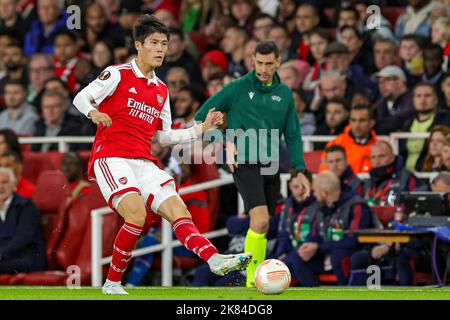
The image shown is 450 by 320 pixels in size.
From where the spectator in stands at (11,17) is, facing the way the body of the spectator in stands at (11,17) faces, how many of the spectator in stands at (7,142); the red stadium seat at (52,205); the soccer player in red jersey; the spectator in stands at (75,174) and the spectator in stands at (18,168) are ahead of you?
5

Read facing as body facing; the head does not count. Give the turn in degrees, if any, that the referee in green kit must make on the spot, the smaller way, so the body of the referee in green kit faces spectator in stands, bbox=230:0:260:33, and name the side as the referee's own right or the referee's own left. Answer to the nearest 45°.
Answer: approximately 180°

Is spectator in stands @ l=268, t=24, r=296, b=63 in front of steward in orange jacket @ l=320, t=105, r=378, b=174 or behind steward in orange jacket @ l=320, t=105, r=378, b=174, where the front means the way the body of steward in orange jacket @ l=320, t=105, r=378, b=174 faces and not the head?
behind

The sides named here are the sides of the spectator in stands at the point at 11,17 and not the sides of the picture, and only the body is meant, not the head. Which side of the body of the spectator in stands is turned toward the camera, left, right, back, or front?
front

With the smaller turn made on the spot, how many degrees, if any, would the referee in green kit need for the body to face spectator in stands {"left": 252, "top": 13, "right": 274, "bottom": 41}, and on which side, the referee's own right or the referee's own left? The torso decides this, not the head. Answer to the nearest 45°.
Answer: approximately 180°

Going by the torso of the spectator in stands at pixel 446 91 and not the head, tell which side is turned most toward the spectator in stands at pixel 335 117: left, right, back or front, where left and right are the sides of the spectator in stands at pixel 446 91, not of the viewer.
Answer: right

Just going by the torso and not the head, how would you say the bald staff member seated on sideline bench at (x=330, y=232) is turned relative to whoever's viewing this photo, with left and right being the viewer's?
facing the viewer and to the left of the viewer

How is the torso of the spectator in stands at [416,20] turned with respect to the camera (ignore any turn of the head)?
toward the camera

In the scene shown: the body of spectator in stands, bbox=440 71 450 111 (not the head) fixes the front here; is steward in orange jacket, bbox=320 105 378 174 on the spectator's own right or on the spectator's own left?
on the spectator's own right

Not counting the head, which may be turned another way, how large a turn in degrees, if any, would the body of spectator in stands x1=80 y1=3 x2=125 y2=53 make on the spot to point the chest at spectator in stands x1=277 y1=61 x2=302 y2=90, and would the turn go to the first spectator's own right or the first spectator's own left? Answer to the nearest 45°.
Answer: approximately 45° to the first spectator's own left

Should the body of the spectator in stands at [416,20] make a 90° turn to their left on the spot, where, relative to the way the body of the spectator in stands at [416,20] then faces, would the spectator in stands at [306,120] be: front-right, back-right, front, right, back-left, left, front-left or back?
back-right

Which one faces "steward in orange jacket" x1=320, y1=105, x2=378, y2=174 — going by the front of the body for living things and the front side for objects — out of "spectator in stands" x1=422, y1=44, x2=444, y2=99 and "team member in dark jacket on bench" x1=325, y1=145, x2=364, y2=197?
"spectator in stands" x1=422, y1=44, x2=444, y2=99
